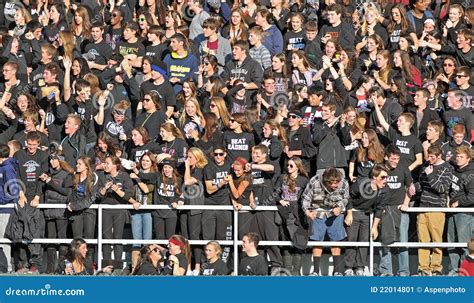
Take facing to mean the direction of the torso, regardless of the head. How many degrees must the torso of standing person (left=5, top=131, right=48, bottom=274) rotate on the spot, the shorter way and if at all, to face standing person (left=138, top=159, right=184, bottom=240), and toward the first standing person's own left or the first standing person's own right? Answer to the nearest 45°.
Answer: approximately 90° to the first standing person's own left

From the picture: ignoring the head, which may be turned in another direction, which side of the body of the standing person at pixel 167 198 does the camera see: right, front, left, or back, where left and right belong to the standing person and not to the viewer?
front

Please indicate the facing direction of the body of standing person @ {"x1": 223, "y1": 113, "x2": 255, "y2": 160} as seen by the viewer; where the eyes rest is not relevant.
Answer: toward the camera

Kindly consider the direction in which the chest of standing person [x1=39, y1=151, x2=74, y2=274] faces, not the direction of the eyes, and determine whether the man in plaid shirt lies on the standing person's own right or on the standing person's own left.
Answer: on the standing person's own left

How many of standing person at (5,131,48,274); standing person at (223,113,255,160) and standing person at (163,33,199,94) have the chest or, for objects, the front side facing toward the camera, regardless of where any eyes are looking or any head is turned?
3

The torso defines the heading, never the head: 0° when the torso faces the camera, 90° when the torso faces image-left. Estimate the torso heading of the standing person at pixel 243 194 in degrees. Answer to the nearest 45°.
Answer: approximately 45°

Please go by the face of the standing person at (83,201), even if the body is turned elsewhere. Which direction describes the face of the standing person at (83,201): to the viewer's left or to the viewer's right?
to the viewer's left

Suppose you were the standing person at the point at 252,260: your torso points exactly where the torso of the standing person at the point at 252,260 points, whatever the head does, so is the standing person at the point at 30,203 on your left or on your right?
on your right
